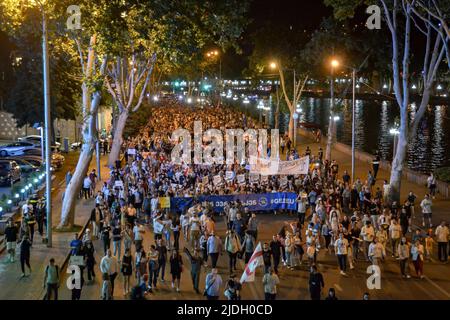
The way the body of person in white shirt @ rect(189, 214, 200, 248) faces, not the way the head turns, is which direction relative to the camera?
toward the camera

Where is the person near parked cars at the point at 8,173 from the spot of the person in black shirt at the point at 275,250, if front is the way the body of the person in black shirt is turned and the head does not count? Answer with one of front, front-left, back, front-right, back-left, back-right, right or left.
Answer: back-right

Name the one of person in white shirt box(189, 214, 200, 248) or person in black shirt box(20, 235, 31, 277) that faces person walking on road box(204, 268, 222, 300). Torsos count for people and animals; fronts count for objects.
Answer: the person in white shirt

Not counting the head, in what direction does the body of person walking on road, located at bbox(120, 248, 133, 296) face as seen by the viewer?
toward the camera

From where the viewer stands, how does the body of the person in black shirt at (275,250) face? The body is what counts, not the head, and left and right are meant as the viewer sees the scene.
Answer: facing the viewer

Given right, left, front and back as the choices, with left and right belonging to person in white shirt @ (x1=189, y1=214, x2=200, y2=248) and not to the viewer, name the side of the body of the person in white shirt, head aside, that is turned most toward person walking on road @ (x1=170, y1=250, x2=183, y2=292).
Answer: front

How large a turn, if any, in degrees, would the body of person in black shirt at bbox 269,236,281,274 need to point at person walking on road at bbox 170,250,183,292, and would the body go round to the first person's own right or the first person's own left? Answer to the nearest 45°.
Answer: approximately 45° to the first person's own right

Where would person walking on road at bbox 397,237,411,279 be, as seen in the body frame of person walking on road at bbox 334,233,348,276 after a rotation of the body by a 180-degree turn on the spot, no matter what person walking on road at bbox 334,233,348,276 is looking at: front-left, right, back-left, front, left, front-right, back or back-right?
right

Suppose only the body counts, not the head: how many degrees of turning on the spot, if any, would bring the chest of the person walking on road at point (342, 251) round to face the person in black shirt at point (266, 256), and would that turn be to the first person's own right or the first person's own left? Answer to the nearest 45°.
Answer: approximately 45° to the first person's own right
